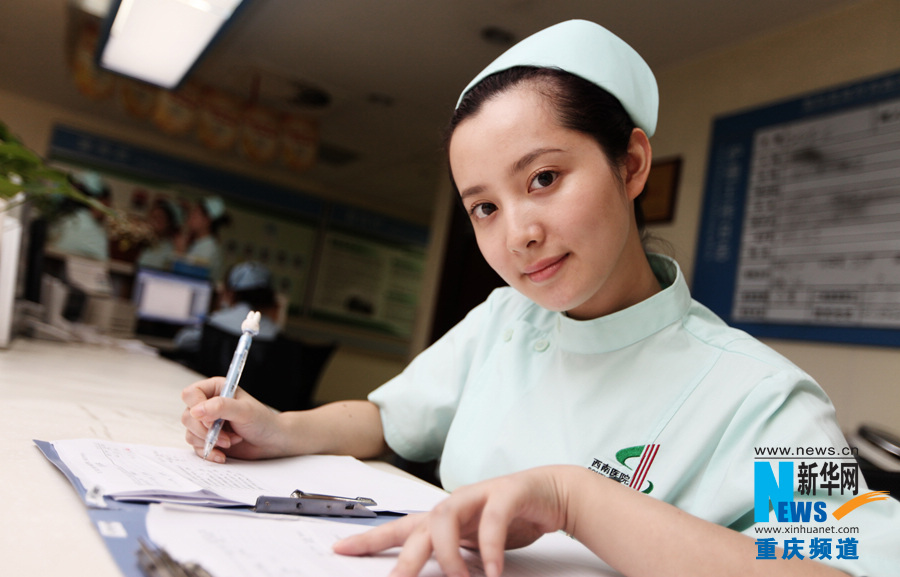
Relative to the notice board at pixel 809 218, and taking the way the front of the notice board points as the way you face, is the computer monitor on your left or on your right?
on your right

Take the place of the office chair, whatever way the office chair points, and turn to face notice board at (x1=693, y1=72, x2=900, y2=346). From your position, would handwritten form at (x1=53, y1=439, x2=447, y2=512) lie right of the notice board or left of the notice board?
right

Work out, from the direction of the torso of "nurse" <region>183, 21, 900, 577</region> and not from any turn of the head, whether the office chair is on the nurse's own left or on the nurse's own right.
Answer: on the nurse's own right

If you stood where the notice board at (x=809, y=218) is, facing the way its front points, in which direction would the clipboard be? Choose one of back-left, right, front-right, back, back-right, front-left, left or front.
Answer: front-left

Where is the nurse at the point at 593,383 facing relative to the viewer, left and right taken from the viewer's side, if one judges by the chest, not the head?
facing the viewer and to the left of the viewer

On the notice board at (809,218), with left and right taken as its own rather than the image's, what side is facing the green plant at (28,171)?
front

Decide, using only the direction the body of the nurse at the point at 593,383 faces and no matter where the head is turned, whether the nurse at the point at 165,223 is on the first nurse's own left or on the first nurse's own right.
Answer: on the first nurse's own right

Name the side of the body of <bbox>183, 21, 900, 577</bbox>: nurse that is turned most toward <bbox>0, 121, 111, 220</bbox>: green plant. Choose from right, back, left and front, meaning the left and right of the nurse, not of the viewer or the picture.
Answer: right

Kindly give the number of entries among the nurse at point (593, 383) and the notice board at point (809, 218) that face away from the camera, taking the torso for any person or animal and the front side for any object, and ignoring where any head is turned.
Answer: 0

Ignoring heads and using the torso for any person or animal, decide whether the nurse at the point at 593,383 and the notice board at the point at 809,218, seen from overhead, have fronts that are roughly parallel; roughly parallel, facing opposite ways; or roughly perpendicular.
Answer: roughly parallel

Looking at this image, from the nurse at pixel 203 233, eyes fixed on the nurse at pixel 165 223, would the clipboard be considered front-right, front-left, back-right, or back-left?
back-left

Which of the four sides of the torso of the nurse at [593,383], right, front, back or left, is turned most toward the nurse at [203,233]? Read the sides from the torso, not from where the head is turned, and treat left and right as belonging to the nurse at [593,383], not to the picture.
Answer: right
